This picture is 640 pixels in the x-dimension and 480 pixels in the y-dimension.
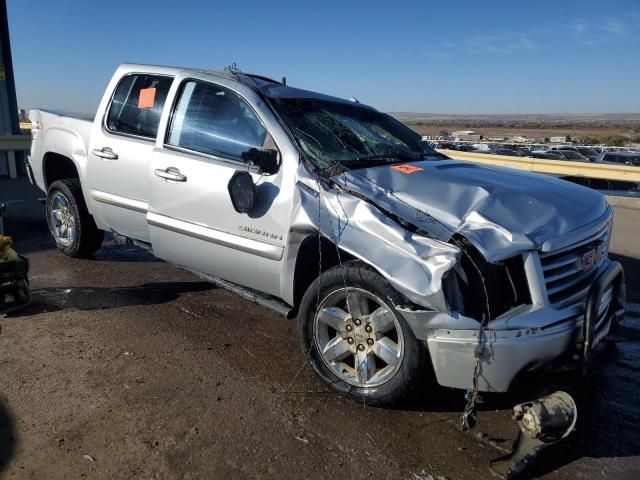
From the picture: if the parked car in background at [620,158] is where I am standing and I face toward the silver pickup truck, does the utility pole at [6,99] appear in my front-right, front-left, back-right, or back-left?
front-right

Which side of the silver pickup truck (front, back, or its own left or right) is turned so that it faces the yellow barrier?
left

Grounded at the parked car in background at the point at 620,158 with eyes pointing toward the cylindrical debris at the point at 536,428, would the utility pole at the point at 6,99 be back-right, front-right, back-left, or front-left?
front-right

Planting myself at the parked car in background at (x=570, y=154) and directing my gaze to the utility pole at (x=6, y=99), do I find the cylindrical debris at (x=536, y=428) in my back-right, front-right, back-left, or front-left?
front-left

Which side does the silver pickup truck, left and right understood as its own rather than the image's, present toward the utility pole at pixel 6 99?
back

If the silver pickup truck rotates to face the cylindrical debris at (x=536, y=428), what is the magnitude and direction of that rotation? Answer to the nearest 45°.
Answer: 0° — it already faces it

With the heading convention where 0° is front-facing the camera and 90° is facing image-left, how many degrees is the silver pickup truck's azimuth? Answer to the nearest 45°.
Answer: approximately 315°

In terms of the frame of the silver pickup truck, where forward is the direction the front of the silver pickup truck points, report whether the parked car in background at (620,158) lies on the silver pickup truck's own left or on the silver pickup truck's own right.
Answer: on the silver pickup truck's own left

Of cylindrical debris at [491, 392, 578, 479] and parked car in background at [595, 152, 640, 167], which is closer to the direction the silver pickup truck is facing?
the cylindrical debris

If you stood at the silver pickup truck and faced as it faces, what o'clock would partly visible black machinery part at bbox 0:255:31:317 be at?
The partly visible black machinery part is roughly at 5 o'clock from the silver pickup truck.

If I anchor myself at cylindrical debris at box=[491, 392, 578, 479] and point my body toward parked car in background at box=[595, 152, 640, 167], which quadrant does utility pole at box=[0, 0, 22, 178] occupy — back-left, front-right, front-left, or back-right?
front-left

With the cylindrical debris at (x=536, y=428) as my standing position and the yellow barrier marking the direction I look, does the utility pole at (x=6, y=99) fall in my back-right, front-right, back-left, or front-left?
front-left
